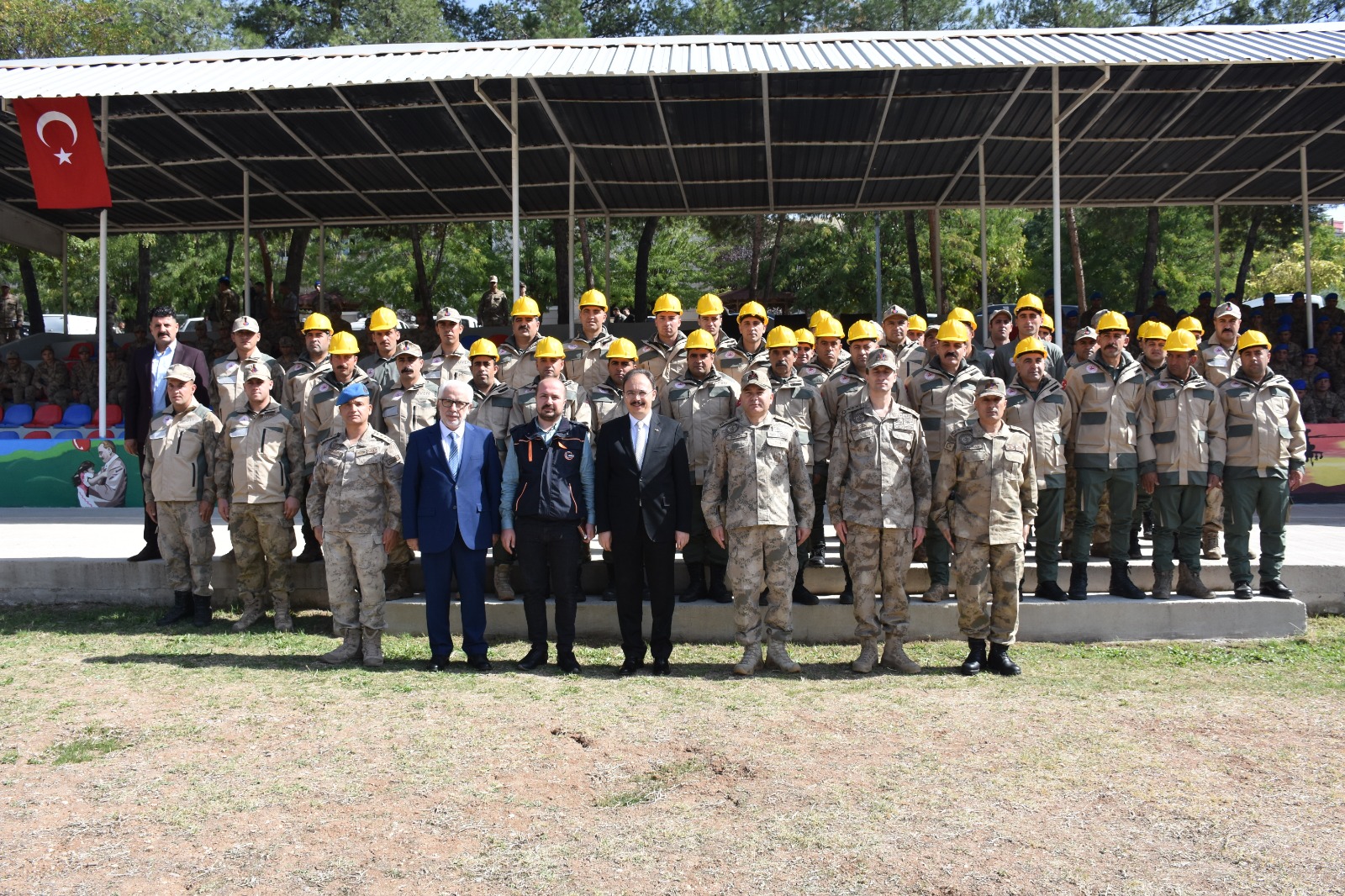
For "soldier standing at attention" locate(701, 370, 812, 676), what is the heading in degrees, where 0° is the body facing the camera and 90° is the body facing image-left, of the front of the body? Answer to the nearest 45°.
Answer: approximately 0°

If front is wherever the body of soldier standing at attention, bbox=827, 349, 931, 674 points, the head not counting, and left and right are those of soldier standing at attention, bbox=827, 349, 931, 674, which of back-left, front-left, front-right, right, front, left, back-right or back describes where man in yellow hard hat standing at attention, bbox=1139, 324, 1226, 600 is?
back-left

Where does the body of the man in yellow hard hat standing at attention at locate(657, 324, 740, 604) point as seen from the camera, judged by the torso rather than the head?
toward the camera

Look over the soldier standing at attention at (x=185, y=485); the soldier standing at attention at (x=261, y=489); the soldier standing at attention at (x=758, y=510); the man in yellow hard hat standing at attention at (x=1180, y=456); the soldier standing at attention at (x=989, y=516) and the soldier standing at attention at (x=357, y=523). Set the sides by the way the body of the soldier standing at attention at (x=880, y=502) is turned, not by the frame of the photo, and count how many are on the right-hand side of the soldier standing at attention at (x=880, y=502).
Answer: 4

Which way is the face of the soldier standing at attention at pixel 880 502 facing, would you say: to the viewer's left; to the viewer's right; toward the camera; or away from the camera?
toward the camera

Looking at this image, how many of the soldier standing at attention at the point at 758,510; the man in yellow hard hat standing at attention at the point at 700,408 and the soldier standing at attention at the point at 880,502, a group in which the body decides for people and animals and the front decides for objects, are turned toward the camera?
3

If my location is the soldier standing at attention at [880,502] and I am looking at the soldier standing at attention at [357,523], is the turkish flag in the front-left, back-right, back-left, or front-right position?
front-right

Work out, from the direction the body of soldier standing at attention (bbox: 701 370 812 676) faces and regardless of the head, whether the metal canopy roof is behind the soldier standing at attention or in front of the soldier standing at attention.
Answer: behind

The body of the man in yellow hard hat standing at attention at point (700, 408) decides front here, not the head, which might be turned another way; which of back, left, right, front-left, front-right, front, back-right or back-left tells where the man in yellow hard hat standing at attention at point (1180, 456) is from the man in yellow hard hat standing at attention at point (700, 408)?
left

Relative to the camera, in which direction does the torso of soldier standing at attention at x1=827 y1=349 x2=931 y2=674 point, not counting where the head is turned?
toward the camera

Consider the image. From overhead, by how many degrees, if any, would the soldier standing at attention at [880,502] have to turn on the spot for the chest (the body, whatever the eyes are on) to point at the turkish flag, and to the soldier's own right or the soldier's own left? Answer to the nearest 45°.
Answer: approximately 90° to the soldier's own right

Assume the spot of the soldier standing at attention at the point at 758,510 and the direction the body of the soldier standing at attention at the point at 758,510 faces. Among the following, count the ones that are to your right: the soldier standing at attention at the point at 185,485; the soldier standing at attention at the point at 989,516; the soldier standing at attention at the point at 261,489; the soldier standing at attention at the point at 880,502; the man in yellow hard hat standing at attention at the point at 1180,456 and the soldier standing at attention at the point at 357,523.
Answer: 3

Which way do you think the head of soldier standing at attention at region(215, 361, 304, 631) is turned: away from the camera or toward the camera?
toward the camera

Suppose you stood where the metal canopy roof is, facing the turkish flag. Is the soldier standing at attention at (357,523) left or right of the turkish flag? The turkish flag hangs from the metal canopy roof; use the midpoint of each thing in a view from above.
left

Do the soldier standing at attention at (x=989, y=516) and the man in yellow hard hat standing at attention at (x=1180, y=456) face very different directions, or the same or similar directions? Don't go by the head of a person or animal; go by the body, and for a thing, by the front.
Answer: same or similar directions

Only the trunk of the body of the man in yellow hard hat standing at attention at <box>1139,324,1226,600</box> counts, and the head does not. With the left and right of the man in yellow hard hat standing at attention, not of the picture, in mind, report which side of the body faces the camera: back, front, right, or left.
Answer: front

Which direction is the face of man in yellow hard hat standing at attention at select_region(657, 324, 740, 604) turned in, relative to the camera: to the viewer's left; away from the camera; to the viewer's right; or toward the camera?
toward the camera

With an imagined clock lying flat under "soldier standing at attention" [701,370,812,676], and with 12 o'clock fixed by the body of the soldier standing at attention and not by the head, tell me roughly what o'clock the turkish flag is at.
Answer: The turkish flag is roughly at 4 o'clock from the soldier standing at attention.
